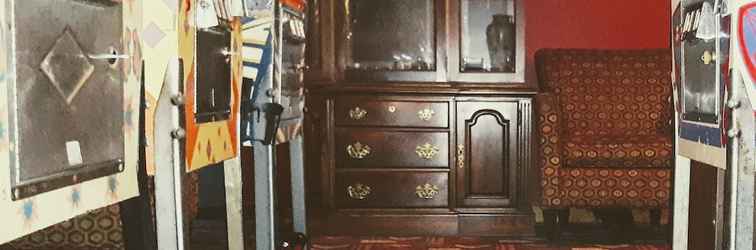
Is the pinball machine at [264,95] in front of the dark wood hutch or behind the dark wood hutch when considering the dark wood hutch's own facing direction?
in front

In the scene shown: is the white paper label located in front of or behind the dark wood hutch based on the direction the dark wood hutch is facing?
in front

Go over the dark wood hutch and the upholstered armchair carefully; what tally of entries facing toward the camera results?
2

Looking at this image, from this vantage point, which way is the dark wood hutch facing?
toward the camera

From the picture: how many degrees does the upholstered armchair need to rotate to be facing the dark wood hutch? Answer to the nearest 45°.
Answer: approximately 45° to its right

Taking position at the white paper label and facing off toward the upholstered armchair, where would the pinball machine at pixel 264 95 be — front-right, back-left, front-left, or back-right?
front-left

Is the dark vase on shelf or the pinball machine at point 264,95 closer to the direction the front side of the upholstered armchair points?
the pinball machine

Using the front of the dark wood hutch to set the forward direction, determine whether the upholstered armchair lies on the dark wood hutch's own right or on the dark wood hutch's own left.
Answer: on the dark wood hutch's own left

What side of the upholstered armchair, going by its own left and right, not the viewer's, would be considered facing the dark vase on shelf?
right

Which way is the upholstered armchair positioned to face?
toward the camera

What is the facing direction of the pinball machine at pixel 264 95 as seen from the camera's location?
facing the viewer and to the right of the viewer

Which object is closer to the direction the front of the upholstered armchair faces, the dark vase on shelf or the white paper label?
the white paper label
